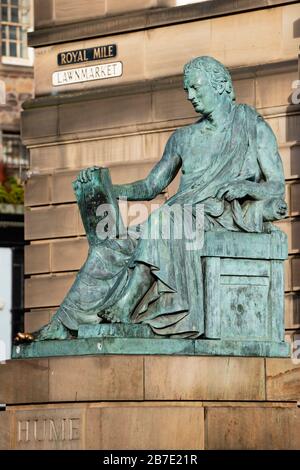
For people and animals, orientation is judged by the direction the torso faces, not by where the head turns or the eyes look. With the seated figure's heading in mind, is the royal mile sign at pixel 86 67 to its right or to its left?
on its right

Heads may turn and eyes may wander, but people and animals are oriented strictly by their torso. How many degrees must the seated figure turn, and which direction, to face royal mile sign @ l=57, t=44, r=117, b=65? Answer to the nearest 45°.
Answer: approximately 135° to its right

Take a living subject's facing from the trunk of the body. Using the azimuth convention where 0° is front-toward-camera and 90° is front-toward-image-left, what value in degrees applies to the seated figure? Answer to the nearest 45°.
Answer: approximately 45°
